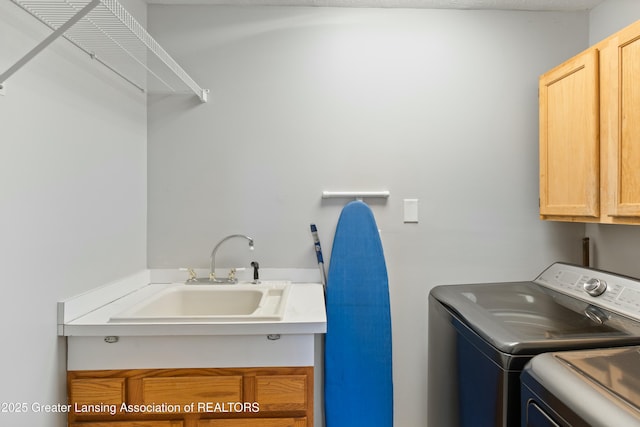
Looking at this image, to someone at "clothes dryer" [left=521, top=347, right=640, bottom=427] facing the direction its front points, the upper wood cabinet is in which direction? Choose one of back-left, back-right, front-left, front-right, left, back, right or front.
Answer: back-right

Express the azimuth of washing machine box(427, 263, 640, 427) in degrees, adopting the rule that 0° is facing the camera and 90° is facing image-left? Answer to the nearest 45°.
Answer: approximately 45°
